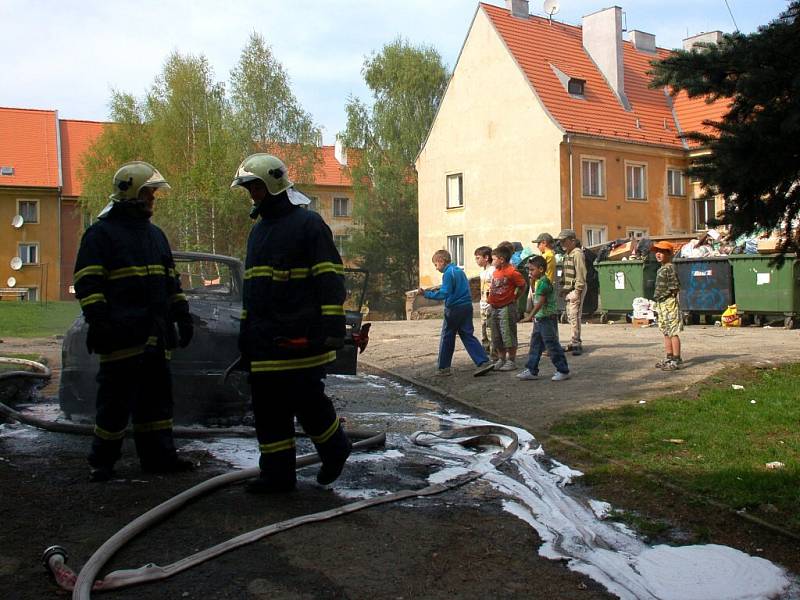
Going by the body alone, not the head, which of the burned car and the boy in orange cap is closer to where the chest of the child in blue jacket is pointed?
the burned car

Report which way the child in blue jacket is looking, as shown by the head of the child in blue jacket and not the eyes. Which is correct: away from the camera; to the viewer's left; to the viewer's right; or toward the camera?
to the viewer's left

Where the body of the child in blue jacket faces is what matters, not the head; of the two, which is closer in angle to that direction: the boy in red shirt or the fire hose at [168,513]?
the fire hose

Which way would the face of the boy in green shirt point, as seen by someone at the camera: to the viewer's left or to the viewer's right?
to the viewer's left

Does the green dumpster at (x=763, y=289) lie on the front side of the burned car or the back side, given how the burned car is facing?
on the back side

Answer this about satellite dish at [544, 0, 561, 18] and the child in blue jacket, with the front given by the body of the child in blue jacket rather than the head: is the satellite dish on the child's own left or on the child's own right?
on the child's own right

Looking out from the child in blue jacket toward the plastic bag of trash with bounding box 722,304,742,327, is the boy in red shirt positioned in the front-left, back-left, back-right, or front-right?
front-right

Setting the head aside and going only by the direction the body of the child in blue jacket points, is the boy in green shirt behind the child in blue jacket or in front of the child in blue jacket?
behind

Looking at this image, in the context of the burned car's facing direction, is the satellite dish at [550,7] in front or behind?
behind

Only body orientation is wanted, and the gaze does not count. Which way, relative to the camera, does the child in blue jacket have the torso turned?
to the viewer's left

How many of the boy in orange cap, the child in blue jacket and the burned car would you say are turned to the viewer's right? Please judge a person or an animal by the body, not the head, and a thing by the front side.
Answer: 0

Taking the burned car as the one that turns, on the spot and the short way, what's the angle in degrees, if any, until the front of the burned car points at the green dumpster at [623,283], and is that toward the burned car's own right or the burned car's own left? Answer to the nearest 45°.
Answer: approximately 180°

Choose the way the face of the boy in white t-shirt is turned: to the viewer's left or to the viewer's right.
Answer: to the viewer's left

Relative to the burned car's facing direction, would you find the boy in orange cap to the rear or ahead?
to the rear

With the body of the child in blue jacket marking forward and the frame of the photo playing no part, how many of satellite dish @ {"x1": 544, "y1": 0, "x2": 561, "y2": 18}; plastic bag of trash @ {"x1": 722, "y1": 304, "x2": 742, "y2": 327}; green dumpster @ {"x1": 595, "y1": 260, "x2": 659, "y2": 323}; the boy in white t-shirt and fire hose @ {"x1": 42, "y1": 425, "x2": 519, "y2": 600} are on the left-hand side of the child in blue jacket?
1

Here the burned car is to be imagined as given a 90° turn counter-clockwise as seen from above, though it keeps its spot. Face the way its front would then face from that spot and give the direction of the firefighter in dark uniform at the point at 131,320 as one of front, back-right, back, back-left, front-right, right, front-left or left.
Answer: front-right

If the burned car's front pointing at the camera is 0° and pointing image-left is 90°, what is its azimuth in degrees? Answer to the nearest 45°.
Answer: approximately 45°

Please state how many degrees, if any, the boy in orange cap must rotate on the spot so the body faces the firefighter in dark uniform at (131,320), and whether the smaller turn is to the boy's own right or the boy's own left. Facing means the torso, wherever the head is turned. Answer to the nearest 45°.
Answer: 0° — they already face them
